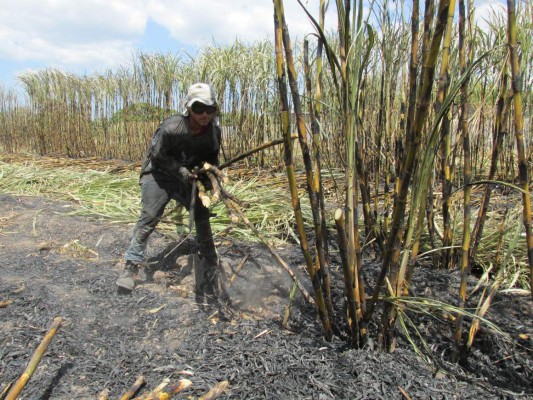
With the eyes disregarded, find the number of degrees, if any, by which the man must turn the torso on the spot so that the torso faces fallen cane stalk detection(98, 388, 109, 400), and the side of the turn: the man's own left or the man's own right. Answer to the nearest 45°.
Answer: approximately 45° to the man's own right

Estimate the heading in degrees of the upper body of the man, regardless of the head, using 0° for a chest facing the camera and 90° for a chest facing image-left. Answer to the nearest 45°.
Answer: approximately 315°

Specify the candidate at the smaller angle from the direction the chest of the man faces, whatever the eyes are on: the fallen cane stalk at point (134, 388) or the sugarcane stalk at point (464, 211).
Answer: the sugarcane stalk

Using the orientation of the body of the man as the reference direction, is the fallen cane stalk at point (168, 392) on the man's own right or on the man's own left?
on the man's own right

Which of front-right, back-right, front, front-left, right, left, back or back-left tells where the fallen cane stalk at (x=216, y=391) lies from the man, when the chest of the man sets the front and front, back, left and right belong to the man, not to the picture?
front-right
